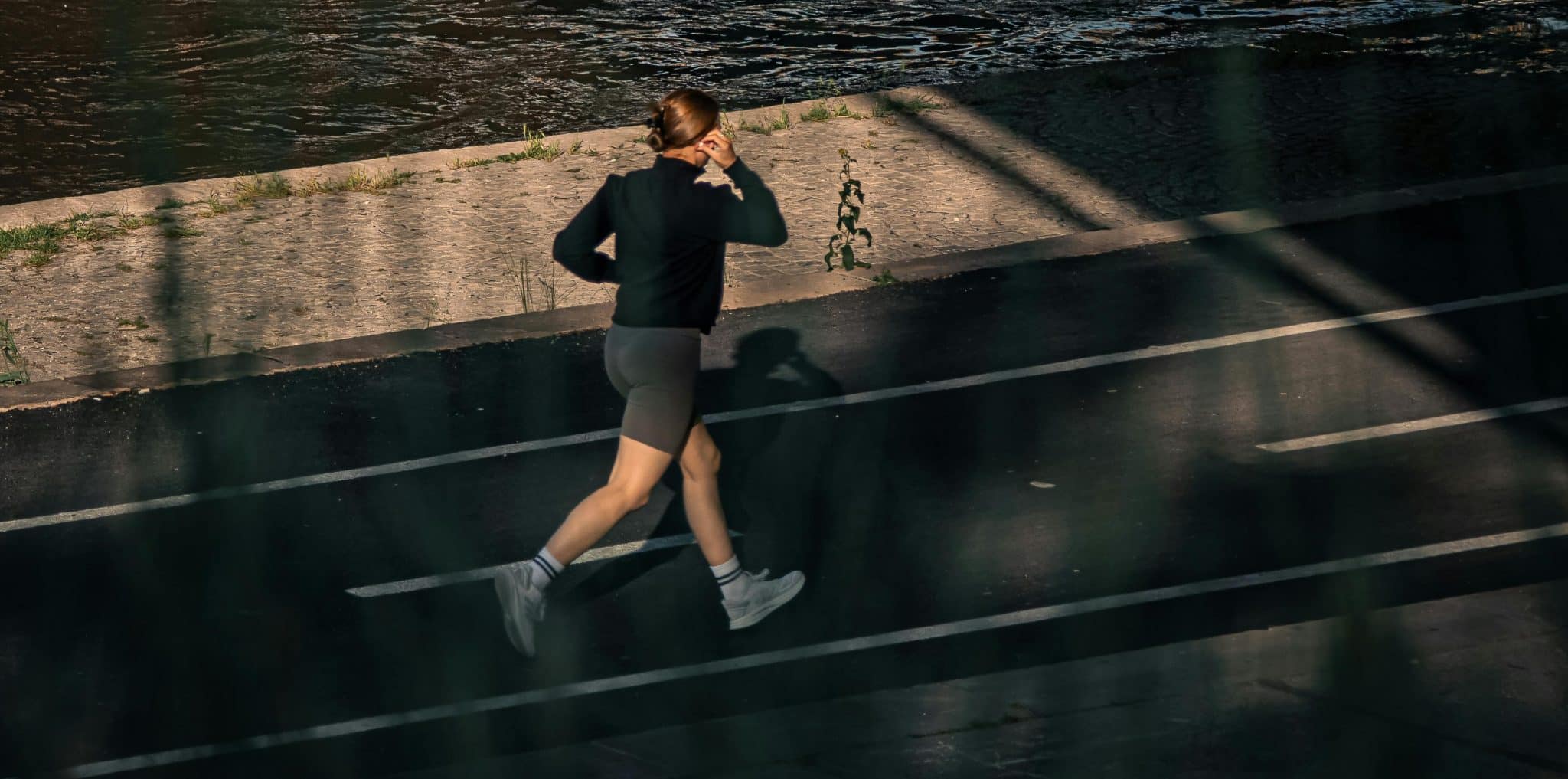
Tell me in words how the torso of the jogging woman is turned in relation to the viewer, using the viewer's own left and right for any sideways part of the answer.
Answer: facing away from the viewer and to the right of the viewer

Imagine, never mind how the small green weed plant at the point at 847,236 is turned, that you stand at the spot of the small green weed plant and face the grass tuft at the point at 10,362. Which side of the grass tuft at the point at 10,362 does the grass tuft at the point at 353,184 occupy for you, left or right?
right

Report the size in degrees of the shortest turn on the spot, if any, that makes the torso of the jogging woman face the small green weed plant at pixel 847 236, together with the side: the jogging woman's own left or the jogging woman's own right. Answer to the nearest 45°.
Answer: approximately 45° to the jogging woman's own left

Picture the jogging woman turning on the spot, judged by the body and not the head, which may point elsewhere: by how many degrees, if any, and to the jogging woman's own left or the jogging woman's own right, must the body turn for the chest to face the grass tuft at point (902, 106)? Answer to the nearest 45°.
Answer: approximately 45° to the jogging woman's own left

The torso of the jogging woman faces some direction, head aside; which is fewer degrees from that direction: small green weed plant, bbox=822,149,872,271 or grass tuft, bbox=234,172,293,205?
the small green weed plant

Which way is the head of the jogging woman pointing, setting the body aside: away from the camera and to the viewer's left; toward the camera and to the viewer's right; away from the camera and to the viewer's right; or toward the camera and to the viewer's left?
away from the camera and to the viewer's right

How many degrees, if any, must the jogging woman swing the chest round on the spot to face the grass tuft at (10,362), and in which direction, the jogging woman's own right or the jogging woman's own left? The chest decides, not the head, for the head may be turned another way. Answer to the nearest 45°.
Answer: approximately 90° to the jogging woman's own left

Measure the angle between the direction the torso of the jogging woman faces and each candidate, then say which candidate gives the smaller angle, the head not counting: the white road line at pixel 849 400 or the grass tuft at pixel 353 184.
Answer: the white road line

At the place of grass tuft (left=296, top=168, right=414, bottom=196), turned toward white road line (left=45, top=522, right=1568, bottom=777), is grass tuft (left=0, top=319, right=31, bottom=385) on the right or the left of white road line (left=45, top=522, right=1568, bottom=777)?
right

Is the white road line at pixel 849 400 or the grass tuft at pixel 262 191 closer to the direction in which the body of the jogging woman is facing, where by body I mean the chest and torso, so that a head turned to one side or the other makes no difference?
the white road line
